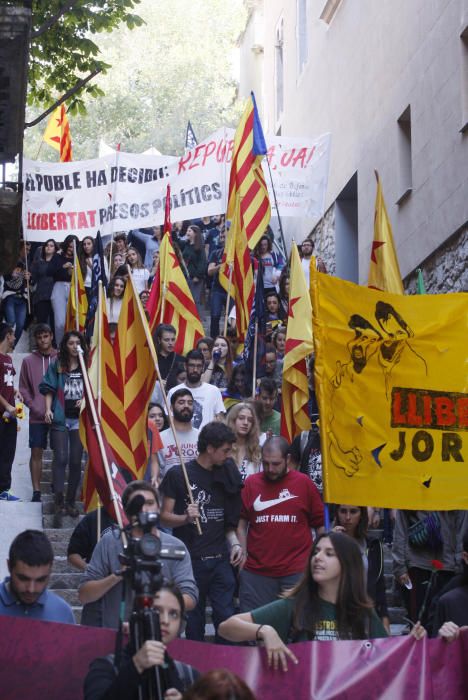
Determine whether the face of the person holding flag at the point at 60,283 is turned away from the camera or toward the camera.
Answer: toward the camera

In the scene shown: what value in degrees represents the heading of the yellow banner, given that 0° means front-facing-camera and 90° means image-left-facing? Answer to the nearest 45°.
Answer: approximately 0°

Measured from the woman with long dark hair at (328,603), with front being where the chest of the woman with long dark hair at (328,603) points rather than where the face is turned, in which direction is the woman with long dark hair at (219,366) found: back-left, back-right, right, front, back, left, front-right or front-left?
back

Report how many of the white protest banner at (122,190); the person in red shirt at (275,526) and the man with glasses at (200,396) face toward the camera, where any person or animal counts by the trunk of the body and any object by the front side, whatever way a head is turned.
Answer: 3

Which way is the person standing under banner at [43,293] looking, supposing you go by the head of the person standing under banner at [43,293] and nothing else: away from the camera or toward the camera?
toward the camera

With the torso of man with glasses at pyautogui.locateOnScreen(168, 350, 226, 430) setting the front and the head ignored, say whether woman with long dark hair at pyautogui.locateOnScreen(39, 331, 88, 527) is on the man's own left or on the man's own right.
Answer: on the man's own right

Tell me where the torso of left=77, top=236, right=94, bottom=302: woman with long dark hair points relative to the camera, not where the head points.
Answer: toward the camera

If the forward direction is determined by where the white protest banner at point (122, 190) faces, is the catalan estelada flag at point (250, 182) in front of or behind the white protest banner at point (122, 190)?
in front

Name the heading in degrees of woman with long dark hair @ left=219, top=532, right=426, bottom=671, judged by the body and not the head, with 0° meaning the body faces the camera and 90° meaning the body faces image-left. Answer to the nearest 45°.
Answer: approximately 0°

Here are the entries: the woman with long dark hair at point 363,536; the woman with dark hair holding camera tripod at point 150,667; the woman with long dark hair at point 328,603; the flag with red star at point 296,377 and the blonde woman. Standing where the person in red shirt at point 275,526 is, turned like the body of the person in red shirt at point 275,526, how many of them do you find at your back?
2

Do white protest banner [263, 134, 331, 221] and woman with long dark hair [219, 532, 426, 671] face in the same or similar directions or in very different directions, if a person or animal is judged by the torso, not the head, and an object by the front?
same or similar directions

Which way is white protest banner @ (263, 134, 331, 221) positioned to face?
toward the camera

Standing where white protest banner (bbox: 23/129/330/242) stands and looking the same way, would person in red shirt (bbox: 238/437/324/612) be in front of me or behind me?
in front
